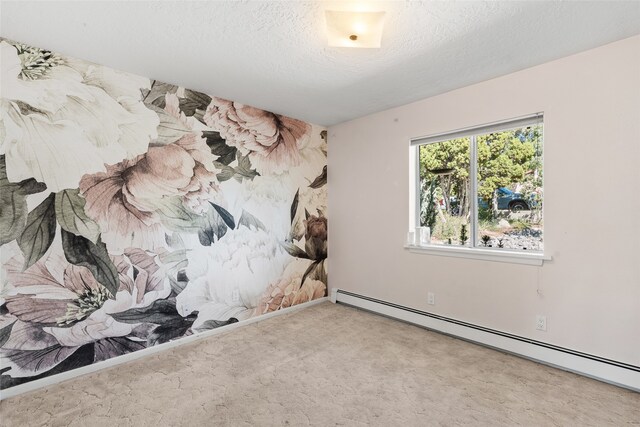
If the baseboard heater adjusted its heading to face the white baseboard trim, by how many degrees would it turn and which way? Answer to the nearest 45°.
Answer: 0° — it already faces it

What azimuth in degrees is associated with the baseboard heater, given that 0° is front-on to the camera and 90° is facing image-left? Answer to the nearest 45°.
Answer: approximately 45°
